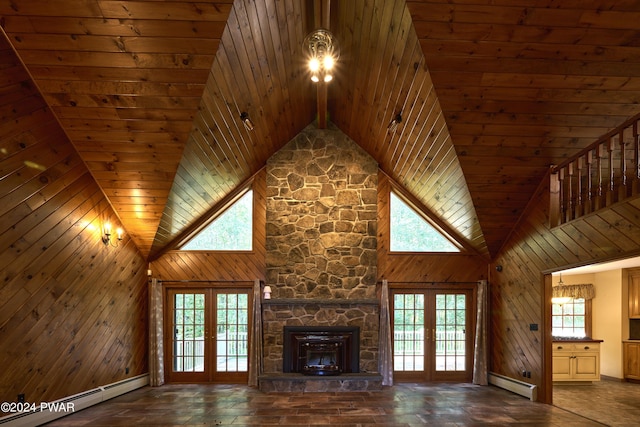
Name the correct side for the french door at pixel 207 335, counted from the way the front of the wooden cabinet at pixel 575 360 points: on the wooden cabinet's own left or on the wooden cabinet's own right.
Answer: on the wooden cabinet's own right

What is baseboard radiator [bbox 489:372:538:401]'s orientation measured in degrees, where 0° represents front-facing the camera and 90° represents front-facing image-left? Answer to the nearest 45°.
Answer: approximately 45°

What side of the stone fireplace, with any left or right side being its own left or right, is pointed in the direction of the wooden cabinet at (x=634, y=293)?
left

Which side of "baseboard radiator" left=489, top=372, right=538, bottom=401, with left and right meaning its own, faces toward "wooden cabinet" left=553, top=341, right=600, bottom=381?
back

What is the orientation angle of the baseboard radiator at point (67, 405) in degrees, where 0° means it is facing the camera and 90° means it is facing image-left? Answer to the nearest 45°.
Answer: approximately 315°
